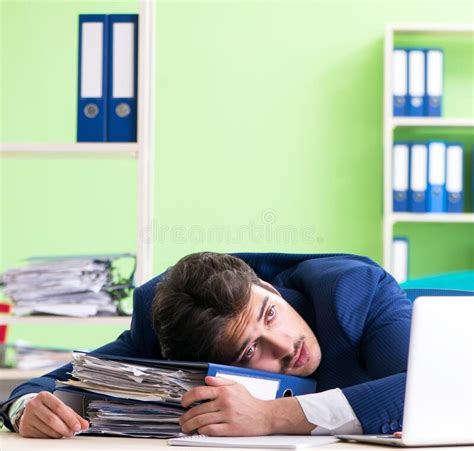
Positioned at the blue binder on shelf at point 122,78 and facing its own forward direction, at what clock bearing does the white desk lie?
The white desk is roughly at 12 o'clock from the blue binder on shelf.

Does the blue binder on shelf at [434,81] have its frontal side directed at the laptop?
yes

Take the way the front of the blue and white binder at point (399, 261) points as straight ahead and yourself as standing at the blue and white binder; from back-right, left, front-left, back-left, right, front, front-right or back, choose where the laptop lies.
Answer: front

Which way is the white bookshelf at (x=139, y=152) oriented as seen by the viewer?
toward the camera

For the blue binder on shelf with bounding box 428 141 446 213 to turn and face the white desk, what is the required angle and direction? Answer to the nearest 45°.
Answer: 0° — it already faces it

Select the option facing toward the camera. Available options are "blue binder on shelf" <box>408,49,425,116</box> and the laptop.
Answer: the blue binder on shelf

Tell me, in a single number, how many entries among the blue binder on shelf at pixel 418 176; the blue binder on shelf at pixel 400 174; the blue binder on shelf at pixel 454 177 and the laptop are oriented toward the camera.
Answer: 3

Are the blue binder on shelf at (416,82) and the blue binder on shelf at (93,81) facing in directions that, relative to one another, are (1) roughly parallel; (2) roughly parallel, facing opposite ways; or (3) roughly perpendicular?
roughly parallel

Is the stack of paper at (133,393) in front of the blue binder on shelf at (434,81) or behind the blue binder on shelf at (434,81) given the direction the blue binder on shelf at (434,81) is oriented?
in front

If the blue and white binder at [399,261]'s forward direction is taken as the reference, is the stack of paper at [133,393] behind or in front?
in front

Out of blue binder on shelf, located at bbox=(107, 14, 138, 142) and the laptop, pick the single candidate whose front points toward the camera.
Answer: the blue binder on shelf

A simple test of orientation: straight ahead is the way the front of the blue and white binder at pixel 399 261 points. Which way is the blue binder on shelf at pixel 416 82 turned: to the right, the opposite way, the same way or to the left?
the same way

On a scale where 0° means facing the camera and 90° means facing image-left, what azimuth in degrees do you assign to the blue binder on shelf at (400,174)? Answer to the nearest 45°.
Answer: approximately 0°

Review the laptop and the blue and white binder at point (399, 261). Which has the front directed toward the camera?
the blue and white binder

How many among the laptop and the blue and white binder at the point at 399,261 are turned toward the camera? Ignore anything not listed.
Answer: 1

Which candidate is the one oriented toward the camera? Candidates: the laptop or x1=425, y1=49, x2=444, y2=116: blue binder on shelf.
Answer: the blue binder on shelf

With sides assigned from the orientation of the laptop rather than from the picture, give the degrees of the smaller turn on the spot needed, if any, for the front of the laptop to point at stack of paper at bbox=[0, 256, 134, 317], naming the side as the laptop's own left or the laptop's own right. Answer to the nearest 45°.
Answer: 0° — it already faces it

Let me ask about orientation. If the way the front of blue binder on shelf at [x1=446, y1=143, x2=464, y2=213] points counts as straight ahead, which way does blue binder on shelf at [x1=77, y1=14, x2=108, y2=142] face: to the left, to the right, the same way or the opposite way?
the same way

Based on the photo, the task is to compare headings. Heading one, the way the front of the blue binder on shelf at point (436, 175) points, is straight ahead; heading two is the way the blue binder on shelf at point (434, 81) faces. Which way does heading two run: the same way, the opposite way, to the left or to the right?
the same way
